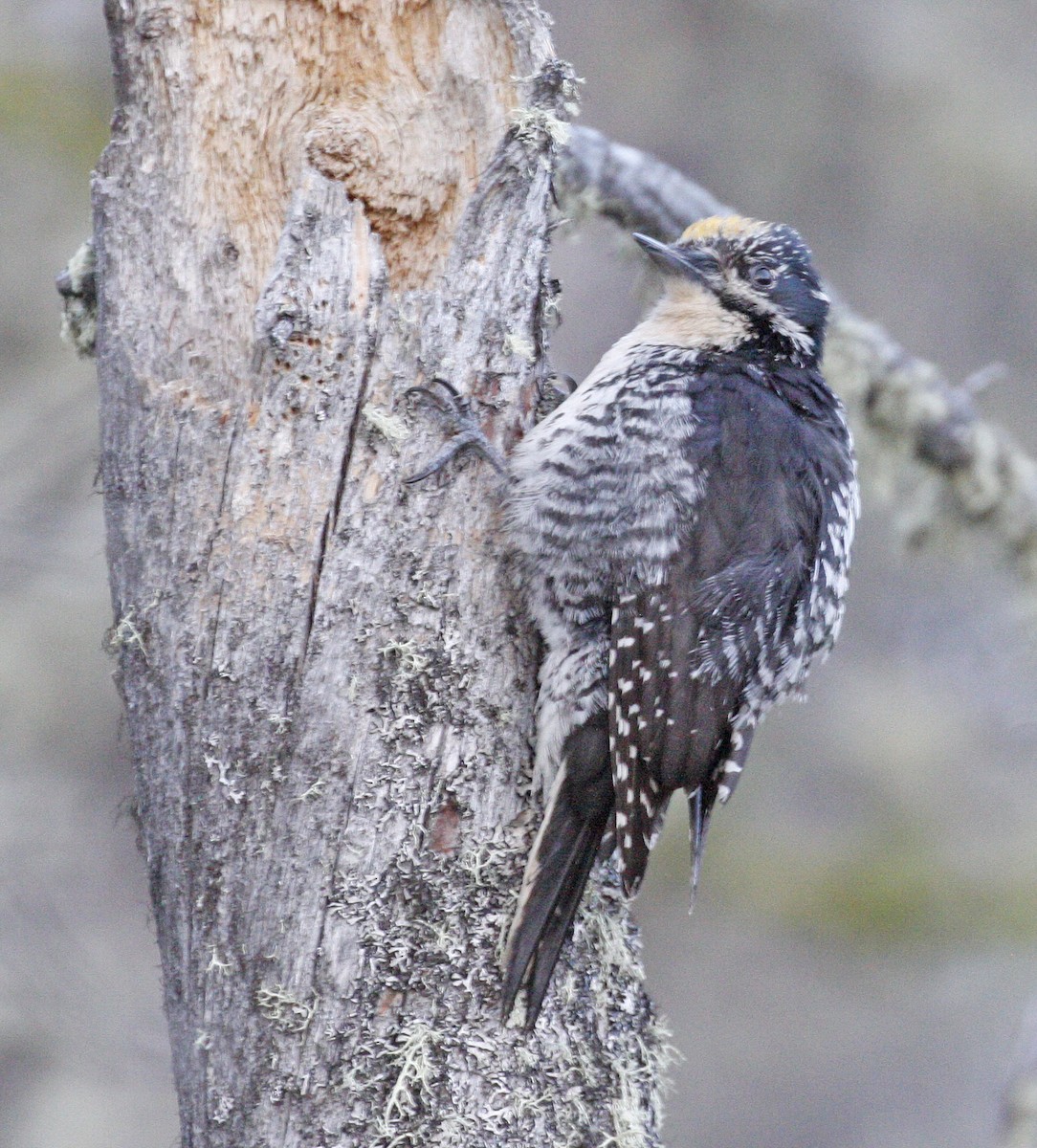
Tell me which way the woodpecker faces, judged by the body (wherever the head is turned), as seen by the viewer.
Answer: to the viewer's left
